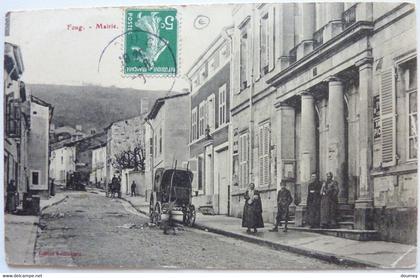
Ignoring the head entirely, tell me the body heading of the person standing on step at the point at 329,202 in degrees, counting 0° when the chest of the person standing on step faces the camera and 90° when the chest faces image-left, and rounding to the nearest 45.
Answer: approximately 45°

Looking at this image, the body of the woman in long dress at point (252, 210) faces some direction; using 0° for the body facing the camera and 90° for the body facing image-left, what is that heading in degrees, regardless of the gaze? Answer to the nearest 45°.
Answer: approximately 0°

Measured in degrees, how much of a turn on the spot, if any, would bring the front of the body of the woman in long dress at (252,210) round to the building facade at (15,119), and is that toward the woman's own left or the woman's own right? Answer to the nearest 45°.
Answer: approximately 90° to the woman's own right

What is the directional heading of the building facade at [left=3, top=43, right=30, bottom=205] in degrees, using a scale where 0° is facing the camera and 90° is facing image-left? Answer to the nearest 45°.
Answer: approximately 270°
